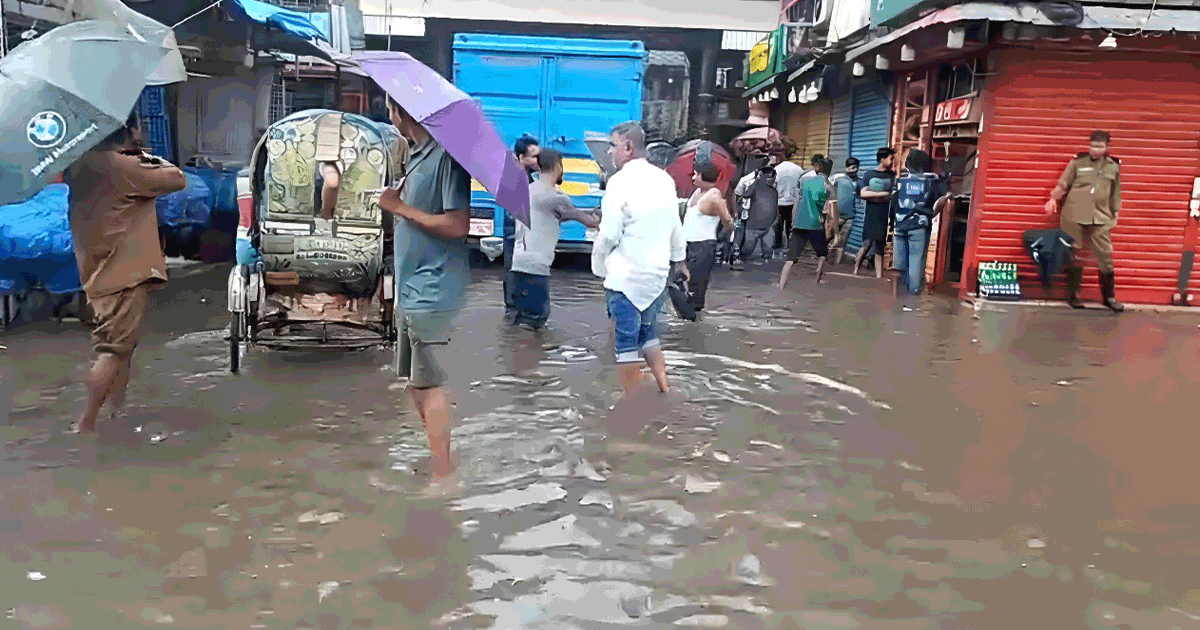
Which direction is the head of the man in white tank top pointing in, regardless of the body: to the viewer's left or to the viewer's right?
to the viewer's left

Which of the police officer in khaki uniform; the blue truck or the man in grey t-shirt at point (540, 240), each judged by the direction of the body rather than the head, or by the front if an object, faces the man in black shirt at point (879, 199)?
the man in grey t-shirt

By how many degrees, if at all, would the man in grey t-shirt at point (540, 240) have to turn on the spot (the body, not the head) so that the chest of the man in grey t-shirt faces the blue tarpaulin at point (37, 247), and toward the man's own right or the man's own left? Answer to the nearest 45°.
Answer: approximately 135° to the man's own left

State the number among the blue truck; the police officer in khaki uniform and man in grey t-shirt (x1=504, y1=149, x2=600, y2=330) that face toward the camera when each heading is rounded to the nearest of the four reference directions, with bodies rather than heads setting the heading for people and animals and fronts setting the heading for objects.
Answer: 1

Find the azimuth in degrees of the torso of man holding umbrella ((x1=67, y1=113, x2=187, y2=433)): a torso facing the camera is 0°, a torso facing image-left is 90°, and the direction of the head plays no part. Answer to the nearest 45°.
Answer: approximately 225°

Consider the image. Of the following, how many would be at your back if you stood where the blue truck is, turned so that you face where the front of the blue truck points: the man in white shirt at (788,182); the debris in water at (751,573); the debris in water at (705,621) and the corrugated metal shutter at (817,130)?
2

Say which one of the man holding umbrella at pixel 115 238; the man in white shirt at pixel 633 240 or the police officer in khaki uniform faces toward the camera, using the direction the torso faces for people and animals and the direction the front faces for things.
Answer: the police officer in khaki uniform

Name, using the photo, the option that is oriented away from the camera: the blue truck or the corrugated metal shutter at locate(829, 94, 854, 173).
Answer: the blue truck

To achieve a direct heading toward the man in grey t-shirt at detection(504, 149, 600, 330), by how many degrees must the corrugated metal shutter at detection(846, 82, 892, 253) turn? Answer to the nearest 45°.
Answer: approximately 45° to its left

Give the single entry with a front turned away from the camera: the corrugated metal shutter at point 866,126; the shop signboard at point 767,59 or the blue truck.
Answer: the blue truck

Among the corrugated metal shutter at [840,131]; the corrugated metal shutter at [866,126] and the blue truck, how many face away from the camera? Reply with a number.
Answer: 1

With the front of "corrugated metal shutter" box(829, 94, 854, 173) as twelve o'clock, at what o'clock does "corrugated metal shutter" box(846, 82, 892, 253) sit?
"corrugated metal shutter" box(846, 82, 892, 253) is roughly at 10 o'clock from "corrugated metal shutter" box(829, 94, 854, 173).

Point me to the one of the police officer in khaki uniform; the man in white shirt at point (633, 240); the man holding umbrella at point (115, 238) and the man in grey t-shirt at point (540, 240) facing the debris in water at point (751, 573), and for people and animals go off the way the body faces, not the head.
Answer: the police officer in khaki uniform

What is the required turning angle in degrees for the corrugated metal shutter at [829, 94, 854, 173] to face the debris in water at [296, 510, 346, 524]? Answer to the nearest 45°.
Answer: approximately 45° to its left

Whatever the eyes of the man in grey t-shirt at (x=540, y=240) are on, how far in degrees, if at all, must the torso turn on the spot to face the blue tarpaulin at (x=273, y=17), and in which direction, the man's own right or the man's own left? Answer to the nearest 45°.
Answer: approximately 90° to the man's own left

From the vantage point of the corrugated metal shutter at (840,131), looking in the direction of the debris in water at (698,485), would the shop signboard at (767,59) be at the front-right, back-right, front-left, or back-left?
back-right

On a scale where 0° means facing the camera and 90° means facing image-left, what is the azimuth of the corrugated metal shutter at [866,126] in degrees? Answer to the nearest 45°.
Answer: approximately 45°
